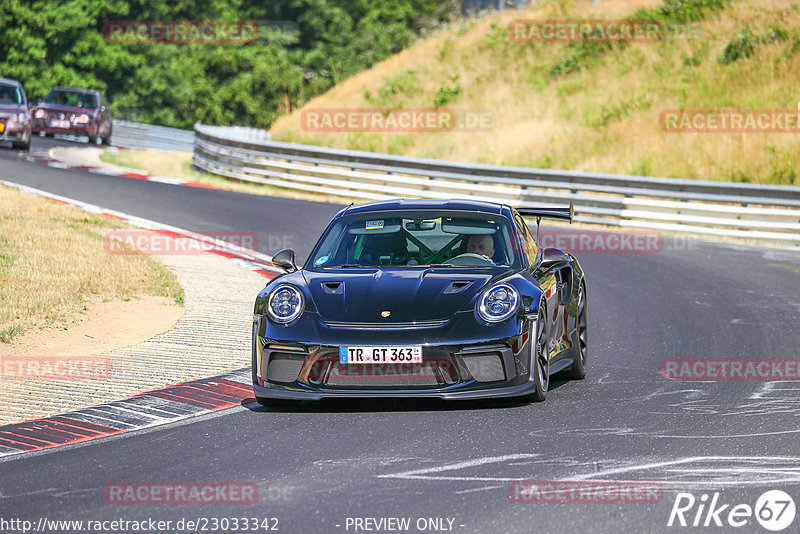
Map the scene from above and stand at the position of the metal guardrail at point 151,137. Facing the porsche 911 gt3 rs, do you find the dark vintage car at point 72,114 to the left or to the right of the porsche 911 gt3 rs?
right

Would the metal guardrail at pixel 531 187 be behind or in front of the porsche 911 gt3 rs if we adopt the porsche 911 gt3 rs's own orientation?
behind

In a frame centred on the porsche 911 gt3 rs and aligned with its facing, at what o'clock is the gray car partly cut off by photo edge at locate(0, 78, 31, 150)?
The gray car partly cut off by photo edge is roughly at 5 o'clock from the porsche 911 gt3 rs.

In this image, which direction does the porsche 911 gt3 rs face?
toward the camera

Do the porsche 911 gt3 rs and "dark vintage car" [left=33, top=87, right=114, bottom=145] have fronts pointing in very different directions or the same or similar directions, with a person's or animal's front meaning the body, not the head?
same or similar directions

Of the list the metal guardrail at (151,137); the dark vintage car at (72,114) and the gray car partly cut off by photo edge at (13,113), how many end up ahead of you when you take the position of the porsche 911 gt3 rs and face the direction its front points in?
0

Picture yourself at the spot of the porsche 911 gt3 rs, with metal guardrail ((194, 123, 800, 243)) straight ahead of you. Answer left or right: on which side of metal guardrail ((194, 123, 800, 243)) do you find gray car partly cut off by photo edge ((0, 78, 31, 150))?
left

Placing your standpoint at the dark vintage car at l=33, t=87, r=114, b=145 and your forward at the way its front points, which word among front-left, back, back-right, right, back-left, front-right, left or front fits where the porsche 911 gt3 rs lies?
front-left

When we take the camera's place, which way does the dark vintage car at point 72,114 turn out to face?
facing the viewer and to the left of the viewer

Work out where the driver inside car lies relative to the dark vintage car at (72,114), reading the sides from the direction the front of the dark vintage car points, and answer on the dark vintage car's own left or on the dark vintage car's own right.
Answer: on the dark vintage car's own left

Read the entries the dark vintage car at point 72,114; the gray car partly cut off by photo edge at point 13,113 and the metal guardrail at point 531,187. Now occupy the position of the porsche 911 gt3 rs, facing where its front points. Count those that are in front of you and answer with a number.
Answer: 0

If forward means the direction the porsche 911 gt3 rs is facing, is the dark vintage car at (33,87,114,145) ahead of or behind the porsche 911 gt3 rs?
behind

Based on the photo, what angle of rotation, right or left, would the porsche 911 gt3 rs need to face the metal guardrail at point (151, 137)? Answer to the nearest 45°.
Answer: approximately 180°

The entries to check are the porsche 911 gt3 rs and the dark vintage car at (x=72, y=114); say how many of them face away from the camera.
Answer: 0
